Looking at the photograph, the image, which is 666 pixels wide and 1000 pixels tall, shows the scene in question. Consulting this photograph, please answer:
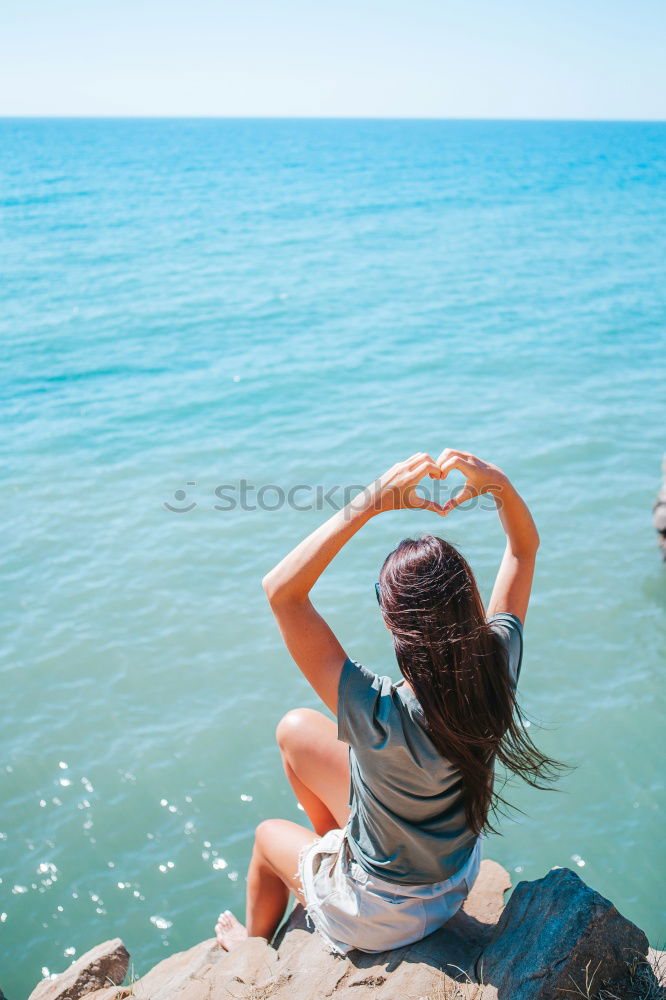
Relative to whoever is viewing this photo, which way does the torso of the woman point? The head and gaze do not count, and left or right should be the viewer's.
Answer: facing away from the viewer and to the left of the viewer
